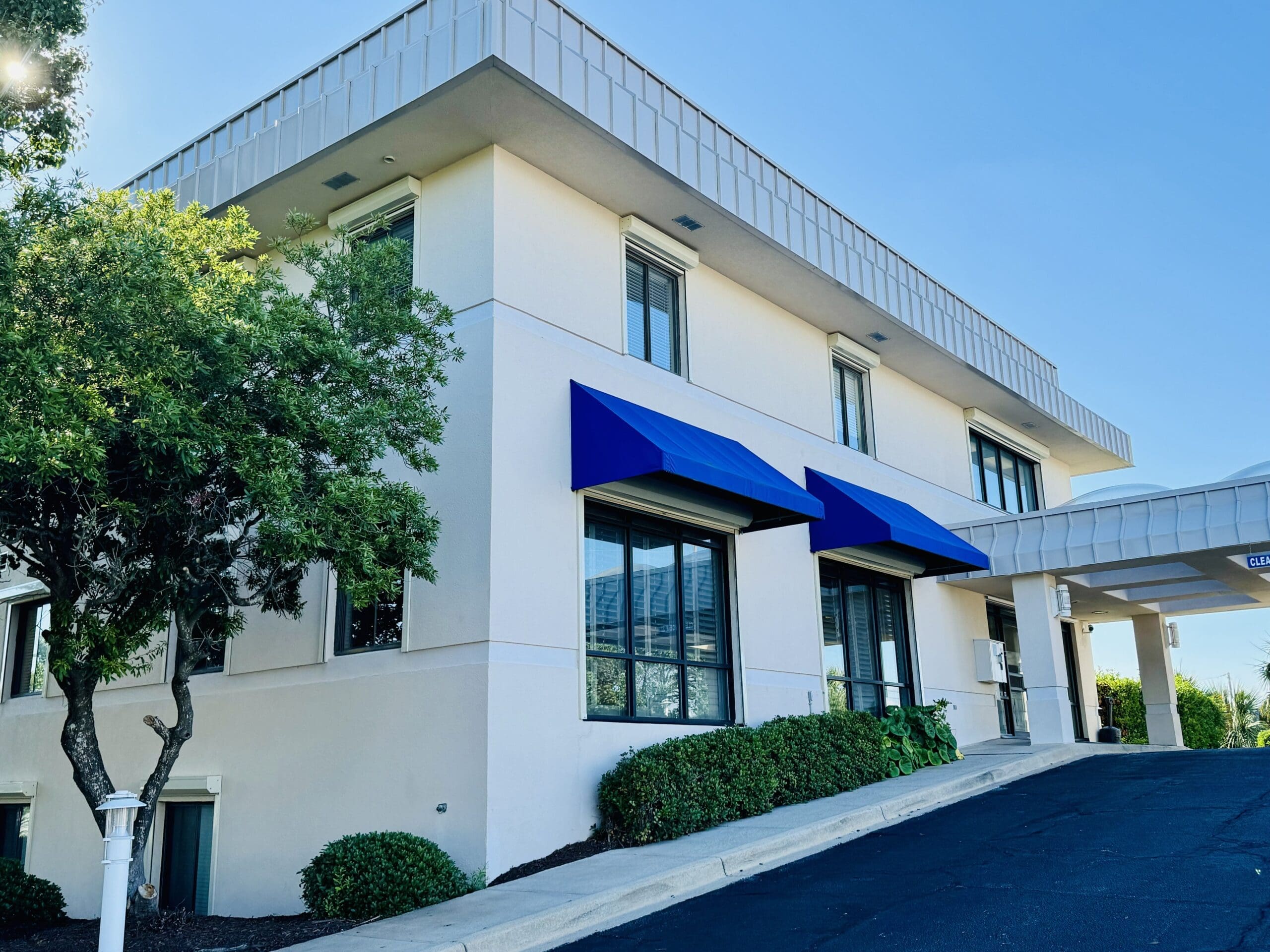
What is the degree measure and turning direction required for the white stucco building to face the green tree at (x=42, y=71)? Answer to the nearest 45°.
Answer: approximately 135° to its right

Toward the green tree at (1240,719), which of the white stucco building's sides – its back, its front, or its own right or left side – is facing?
left

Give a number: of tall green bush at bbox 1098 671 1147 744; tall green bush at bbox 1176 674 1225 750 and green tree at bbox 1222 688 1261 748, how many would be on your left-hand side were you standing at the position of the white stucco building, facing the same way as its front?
3

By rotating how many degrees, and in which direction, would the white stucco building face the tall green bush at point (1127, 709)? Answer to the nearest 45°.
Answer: approximately 90° to its left

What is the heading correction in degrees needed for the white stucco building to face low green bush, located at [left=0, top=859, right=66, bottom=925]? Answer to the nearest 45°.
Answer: approximately 135° to its right

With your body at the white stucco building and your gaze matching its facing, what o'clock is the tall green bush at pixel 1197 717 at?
The tall green bush is roughly at 9 o'clock from the white stucco building.

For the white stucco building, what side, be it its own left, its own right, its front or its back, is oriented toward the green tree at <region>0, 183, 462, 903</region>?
right
